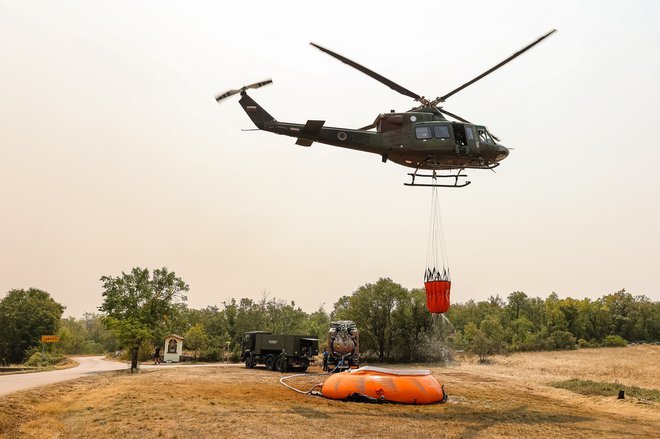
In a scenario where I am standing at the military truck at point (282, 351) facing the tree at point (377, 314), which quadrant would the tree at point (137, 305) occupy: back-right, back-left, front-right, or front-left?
back-left

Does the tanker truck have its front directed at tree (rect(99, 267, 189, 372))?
no

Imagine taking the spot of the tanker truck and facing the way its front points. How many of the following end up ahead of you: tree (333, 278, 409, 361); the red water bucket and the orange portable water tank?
1

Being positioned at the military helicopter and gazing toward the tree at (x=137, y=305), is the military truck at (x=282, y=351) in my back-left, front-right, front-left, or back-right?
front-right

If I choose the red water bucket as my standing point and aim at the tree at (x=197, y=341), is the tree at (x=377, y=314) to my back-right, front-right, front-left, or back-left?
front-right

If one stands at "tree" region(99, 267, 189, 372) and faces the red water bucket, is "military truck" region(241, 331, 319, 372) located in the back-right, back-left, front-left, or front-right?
front-left

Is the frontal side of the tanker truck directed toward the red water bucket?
no
